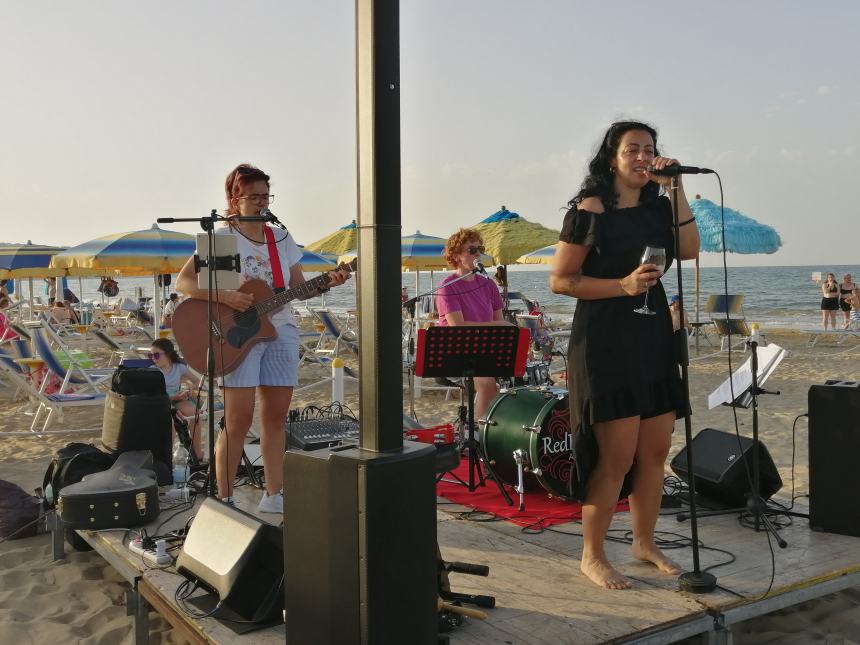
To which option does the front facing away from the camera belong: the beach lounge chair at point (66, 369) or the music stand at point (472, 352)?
the music stand

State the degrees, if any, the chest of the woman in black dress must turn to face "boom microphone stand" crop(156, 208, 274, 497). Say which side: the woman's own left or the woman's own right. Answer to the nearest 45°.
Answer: approximately 135° to the woman's own right

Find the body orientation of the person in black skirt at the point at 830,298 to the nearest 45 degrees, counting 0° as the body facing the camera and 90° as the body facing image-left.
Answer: approximately 0°

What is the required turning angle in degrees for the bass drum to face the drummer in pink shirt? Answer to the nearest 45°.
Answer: approximately 180°

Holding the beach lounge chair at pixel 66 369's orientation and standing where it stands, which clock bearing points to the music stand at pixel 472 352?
The music stand is roughly at 2 o'clock from the beach lounge chair.

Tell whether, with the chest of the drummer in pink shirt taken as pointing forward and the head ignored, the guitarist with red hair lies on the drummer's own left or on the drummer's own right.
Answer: on the drummer's own right

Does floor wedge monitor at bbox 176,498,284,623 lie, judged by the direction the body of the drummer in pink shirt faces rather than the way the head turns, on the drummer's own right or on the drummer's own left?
on the drummer's own right

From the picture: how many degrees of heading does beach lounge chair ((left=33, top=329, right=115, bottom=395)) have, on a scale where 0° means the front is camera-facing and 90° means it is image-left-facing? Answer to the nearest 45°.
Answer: approximately 270°

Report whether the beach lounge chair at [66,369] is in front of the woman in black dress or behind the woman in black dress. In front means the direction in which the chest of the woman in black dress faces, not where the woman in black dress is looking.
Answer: behind

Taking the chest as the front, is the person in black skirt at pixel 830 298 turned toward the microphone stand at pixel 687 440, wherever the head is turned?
yes
